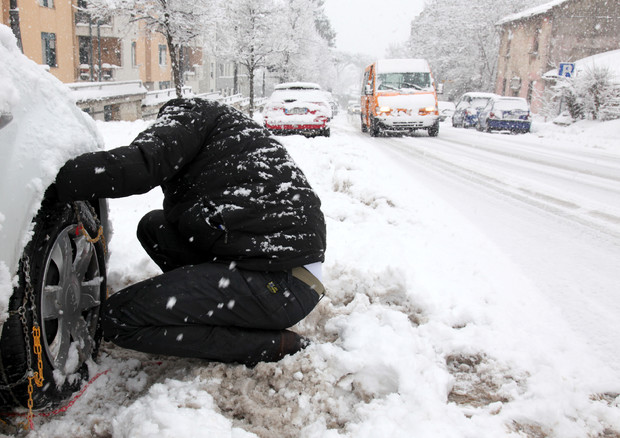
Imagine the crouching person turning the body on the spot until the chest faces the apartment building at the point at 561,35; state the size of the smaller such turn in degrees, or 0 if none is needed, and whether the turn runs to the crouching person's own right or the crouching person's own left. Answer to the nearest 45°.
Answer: approximately 135° to the crouching person's own right

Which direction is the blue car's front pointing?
away from the camera

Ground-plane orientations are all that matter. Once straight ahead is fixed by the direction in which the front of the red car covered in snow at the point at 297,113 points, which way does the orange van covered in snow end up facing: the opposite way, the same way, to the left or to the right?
the opposite way

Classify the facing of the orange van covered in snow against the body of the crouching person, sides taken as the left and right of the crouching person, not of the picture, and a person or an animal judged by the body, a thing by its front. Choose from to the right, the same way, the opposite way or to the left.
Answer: to the left

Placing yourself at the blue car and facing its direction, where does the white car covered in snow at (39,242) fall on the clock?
The white car covered in snow is roughly at 6 o'clock from the blue car.

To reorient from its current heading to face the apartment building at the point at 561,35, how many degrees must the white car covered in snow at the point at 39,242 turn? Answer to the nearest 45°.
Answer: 0° — it already faces it

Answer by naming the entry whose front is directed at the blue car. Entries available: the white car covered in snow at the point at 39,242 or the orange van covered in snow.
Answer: the white car covered in snow

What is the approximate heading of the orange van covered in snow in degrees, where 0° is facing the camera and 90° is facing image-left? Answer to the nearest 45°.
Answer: approximately 0°

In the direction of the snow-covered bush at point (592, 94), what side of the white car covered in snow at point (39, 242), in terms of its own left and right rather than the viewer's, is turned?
front

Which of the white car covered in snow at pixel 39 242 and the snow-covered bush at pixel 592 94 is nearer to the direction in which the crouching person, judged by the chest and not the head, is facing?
the white car covered in snow

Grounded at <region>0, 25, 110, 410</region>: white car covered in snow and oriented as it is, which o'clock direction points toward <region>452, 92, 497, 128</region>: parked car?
The parked car is roughly at 12 o'clock from the white car covered in snow.

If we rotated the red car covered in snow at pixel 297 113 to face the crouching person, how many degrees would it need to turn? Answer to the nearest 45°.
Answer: approximately 180°

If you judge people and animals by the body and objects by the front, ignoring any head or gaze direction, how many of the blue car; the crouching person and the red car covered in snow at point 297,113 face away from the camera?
2

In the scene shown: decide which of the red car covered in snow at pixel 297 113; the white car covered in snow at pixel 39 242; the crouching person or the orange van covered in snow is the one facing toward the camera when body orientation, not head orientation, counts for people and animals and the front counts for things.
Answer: the orange van covered in snow

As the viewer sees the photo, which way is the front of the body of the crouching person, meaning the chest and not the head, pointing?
to the viewer's left

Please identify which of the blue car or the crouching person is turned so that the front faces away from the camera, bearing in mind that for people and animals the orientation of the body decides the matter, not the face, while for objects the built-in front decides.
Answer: the blue car

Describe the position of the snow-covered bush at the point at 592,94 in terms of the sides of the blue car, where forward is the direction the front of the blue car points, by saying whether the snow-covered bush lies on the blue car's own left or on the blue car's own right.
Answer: on the blue car's own right

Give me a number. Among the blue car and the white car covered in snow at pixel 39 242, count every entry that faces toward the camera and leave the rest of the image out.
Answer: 0
